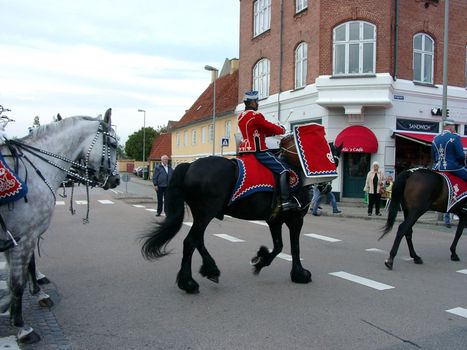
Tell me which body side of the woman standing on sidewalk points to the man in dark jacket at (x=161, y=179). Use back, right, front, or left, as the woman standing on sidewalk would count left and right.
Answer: right

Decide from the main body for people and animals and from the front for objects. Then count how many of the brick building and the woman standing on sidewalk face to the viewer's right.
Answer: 0

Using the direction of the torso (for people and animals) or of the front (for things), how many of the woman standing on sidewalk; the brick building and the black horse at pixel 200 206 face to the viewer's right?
1

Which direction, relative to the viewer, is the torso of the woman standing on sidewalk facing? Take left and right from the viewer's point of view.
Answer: facing the viewer

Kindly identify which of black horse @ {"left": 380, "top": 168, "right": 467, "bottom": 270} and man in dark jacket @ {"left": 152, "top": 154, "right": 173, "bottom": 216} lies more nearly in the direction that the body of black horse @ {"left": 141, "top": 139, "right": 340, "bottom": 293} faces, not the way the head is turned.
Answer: the black horse

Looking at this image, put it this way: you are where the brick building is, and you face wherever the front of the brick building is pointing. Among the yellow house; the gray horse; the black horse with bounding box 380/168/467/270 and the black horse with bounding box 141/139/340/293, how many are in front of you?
3

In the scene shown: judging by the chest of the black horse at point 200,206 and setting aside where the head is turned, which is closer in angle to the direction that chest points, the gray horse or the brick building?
the brick building

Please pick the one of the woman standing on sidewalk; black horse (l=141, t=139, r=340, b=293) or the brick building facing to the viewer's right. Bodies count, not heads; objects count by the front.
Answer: the black horse

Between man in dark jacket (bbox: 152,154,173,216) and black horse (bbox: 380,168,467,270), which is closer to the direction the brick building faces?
the black horse

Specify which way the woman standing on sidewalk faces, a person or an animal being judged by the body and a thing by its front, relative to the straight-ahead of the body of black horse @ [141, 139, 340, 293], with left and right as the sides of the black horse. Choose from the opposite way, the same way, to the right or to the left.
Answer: to the right

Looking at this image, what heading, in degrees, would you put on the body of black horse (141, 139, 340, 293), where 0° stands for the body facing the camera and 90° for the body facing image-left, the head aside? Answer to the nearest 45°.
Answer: approximately 270°

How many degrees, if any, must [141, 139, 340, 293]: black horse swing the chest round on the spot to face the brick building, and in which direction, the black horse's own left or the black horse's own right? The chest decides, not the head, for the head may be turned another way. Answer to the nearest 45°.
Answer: approximately 45° to the black horse's own left
